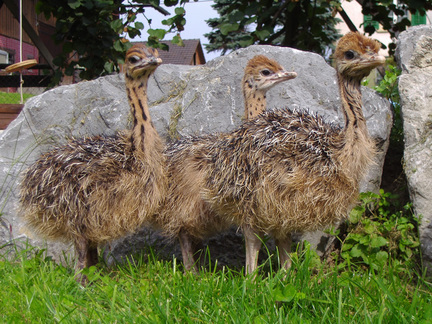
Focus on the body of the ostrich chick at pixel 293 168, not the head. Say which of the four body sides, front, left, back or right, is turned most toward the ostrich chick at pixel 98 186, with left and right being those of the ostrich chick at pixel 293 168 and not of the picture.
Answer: back

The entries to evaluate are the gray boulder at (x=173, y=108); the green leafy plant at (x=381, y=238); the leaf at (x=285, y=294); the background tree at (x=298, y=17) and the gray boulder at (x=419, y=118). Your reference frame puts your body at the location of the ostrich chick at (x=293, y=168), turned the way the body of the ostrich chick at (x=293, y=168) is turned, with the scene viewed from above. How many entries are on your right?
1

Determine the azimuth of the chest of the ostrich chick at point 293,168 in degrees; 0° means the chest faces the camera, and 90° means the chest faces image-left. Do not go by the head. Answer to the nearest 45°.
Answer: approximately 270°

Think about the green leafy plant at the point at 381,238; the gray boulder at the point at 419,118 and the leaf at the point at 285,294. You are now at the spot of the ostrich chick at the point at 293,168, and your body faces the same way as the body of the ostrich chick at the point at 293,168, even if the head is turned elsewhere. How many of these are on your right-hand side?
1

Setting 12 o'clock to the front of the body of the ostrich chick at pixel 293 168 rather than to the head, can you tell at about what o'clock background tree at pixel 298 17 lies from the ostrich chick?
The background tree is roughly at 9 o'clock from the ostrich chick.

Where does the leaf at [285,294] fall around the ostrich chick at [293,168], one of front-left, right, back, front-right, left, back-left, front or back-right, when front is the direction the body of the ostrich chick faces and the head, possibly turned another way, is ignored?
right

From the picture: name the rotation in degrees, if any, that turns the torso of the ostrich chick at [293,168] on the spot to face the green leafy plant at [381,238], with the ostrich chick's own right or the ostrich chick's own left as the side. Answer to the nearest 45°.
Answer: approximately 45° to the ostrich chick's own left

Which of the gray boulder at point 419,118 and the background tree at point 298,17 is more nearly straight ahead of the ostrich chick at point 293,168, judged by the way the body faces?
the gray boulder

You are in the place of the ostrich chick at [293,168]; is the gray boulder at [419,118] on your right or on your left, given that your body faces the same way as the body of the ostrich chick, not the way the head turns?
on your left

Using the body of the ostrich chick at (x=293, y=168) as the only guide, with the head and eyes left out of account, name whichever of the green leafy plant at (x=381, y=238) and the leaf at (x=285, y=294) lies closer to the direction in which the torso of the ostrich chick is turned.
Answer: the green leafy plant
